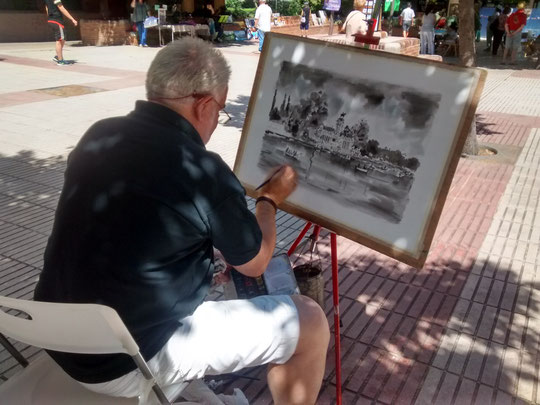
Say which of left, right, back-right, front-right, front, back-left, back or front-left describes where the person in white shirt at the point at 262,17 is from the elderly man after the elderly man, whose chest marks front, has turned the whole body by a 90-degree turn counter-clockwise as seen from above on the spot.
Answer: front-right

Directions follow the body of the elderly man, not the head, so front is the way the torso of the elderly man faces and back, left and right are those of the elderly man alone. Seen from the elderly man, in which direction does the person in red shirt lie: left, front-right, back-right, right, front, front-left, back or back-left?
front

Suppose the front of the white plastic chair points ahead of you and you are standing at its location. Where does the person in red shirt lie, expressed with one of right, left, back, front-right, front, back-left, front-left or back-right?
front

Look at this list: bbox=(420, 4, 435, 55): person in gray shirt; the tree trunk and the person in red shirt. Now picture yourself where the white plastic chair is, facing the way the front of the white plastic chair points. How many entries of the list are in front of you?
3

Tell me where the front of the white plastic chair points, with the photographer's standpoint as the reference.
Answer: facing away from the viewer and to the right of the viewer

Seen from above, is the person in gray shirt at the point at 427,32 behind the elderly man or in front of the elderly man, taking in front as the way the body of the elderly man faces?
in front

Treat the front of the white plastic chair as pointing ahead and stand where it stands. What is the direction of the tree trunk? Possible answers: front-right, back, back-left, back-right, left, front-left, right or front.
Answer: front

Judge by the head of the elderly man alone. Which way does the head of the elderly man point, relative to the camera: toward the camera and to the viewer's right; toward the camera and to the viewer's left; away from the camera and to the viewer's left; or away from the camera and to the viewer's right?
away from the camera and to the viewer's right

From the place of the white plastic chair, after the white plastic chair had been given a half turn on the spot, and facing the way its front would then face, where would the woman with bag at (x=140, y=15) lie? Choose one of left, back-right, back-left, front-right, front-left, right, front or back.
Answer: back-right

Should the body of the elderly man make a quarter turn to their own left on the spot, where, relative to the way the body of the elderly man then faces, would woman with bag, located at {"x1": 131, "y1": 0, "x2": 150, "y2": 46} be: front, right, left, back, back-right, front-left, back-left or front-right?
front-right

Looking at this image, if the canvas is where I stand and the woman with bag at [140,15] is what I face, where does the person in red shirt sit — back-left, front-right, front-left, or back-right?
front-right

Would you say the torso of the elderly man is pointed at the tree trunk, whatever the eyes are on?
yes

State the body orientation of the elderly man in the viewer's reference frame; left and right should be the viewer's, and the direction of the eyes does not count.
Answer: facing away from the viewer and to the right of the viewer

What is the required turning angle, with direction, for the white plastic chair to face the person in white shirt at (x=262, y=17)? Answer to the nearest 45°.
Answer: approximately 45° to its left
